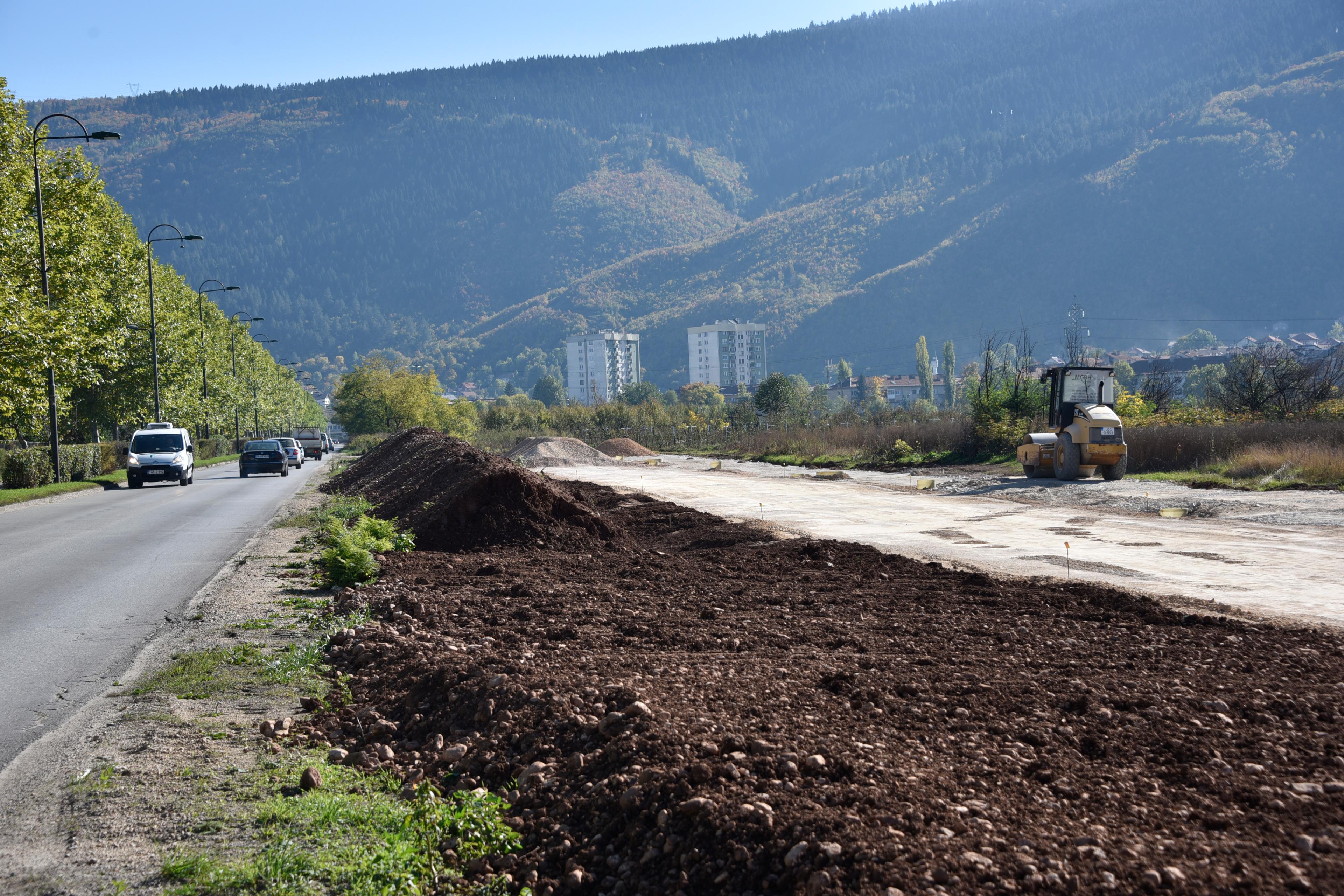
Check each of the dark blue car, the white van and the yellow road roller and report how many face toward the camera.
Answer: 1

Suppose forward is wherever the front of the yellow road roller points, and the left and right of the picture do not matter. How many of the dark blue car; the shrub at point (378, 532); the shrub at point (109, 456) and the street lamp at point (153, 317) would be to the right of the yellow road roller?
0

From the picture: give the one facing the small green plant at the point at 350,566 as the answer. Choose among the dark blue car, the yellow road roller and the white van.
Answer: the white van

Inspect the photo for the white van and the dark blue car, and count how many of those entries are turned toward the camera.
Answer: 1

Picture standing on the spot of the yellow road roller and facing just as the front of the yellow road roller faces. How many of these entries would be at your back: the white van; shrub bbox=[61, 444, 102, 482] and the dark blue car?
0

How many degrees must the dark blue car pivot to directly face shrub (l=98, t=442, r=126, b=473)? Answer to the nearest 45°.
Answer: approximately 90° to its left

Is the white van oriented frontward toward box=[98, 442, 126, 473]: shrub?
no

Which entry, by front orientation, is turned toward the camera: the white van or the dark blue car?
the white van

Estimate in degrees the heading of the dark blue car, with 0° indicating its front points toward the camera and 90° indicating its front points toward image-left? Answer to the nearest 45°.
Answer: approximately 180°

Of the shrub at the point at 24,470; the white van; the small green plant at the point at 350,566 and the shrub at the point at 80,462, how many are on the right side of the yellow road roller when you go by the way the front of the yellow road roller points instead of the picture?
0

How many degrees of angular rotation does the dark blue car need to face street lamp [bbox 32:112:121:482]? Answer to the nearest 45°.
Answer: approximately 135° to its left

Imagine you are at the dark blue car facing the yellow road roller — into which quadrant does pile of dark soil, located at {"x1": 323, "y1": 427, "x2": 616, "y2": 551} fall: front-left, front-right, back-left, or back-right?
front-right

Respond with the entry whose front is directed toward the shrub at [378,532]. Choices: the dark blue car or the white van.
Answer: the white van

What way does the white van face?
toward the camera

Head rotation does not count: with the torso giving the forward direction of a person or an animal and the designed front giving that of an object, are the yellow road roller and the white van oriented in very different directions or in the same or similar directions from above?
very different directions

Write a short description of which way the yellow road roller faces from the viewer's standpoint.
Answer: facing away from the viewer and to the left of the viewer

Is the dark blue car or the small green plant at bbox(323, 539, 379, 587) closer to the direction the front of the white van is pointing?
the small green plant

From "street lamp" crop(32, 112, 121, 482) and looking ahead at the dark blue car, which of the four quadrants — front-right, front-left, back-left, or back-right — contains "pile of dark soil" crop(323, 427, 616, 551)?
back-right

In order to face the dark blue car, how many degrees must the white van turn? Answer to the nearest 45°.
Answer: approximately 135° to its left
